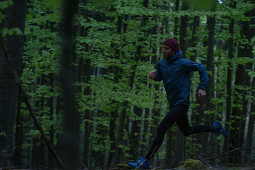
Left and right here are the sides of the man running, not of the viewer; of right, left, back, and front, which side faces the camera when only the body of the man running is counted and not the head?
left

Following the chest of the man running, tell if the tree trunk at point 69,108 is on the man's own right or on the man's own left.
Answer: on the man's own left
